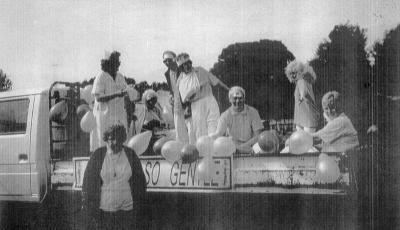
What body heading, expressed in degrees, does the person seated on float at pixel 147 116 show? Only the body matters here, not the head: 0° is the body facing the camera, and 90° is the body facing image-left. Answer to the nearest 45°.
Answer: approximately 315°

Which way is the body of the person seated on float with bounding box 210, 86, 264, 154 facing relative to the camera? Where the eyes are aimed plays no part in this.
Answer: toward the camera

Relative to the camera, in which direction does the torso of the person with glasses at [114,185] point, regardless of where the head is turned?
toward the camera

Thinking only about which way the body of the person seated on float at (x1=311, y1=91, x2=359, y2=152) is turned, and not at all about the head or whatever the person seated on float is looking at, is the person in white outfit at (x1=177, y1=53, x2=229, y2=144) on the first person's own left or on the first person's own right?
on the first person's own right

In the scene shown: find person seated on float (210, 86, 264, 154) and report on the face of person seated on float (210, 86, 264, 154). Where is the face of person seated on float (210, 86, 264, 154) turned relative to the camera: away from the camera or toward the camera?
toward the camera

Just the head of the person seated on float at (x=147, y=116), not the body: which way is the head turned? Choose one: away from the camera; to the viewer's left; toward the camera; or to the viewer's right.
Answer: toward the camera

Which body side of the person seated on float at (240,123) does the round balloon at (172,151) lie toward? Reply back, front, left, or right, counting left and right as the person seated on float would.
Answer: right

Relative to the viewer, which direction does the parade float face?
to the viewer's left

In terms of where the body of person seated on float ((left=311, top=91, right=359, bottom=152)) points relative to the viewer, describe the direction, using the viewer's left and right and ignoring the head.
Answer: facing the viewer and to the left of the viewer

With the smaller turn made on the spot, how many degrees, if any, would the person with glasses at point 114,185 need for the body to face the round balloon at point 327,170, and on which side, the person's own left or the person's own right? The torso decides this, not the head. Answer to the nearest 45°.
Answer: approximately 45° to the person's own left
